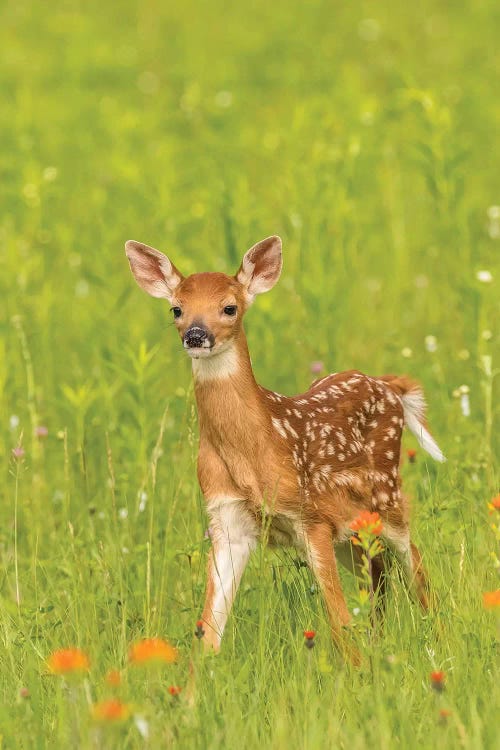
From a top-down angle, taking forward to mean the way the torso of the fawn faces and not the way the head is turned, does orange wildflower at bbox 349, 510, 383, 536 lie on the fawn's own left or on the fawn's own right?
on the fawn's own left

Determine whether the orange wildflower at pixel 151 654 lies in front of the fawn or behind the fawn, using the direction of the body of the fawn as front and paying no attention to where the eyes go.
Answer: in front

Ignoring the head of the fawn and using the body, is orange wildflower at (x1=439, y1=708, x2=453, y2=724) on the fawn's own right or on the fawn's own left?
on the fawn's own left

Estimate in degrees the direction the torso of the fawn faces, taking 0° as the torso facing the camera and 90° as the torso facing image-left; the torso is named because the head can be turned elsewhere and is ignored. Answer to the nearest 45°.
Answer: approximately 45°
